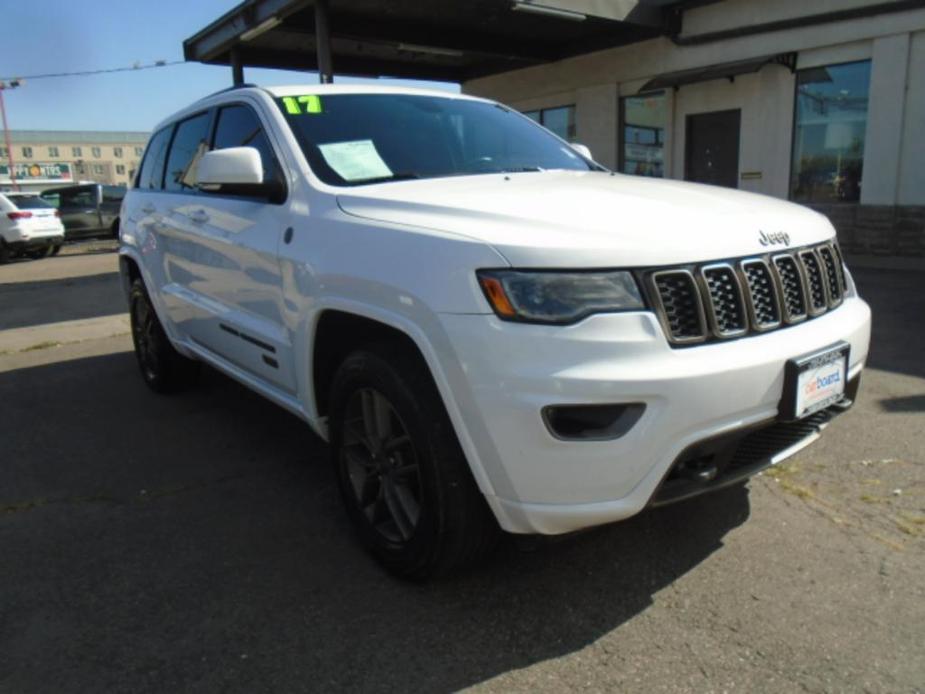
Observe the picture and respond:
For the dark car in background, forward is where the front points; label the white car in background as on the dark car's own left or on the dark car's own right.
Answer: on the dark car's own left

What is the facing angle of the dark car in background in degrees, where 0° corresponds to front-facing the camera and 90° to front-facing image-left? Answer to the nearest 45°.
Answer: approximately 90°

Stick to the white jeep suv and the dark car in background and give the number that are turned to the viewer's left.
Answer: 1

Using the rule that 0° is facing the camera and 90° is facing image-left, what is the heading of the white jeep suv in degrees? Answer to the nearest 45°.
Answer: approximately 315°

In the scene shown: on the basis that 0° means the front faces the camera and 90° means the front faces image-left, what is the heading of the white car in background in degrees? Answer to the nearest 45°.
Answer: approximately 135°

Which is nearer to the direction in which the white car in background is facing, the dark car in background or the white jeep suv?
the dark car in background

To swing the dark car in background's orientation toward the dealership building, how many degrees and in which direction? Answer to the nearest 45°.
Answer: approximately 135° to its left

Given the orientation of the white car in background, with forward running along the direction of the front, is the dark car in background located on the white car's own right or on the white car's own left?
on the white car's own right

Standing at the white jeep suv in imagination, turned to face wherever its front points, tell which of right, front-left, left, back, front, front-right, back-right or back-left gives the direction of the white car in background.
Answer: back

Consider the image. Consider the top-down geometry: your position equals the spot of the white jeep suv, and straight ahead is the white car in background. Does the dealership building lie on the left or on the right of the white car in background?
right

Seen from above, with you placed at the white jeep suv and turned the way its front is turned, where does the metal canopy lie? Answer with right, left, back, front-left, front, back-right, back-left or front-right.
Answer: back-left
